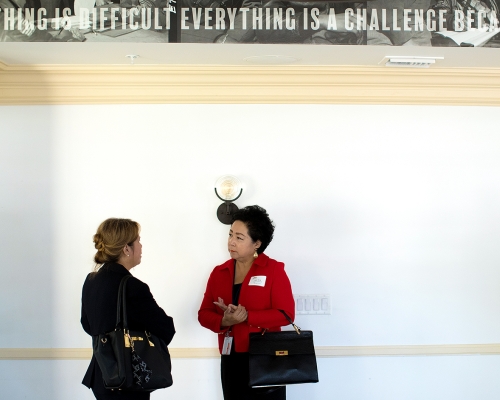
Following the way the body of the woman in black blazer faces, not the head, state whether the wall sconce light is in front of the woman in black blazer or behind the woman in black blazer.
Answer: in front

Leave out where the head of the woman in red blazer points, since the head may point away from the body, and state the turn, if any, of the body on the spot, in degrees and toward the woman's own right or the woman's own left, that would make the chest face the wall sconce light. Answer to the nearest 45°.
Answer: approximately 135° to the woman's own right

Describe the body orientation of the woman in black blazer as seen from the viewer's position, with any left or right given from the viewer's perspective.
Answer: facing away from the viewer and to the right of the viewer

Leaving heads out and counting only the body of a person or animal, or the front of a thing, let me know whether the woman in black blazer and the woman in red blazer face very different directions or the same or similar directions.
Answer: very different directions

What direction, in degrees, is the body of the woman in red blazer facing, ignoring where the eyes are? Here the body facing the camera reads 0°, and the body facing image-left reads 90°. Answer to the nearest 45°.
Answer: approximately 45°

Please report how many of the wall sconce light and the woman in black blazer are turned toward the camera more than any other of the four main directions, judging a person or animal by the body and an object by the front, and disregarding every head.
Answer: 1

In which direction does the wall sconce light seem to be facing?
toward the camera

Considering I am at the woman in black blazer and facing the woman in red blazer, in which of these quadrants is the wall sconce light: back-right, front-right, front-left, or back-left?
front-left

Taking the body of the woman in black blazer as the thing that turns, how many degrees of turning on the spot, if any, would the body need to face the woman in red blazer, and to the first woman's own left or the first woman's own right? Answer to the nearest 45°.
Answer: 0° — they already face them

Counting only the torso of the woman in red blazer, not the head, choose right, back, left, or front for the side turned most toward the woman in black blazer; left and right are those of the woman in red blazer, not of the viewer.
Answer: front

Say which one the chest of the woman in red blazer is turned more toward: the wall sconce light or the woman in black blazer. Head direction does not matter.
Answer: the woman in black blazer

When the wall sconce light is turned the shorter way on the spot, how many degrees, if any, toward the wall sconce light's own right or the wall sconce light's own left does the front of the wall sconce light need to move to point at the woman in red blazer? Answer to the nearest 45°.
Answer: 0° — it already faces them

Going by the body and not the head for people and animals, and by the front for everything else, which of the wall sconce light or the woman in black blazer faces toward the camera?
the wall sconce light
